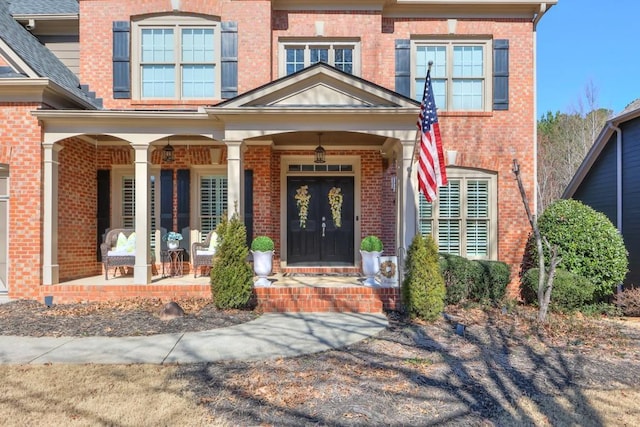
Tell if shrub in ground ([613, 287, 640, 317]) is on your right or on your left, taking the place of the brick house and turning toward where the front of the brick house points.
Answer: on your left

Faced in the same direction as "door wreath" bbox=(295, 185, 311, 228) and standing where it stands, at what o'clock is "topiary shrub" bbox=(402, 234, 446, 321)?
The topiary shrub is roughly at 11 o'clock from the door wreath.

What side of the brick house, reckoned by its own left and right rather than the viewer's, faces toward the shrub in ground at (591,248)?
left

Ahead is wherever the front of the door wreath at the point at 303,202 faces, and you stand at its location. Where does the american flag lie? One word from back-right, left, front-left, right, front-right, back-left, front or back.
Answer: front-left

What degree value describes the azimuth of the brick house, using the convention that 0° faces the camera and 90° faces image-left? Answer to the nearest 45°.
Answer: approximately 0°
